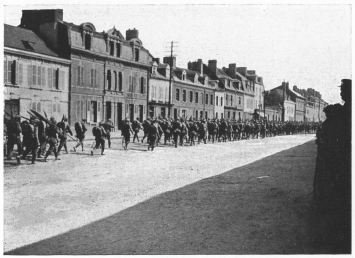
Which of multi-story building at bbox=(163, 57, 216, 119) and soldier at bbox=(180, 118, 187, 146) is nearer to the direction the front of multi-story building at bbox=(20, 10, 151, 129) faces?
the soldier

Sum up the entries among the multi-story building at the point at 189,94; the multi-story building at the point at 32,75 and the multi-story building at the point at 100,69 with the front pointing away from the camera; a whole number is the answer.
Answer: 0

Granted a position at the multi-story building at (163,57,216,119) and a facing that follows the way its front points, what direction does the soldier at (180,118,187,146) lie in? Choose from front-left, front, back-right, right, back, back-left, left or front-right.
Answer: front-right

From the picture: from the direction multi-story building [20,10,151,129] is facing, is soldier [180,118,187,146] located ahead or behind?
ahead

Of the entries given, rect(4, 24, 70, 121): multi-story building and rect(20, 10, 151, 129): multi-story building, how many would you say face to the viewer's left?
0

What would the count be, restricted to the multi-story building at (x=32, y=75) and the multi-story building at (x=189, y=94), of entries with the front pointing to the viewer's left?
0

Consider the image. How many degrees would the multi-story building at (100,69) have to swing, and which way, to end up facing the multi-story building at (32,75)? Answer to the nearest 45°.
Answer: approximately 90° to its right

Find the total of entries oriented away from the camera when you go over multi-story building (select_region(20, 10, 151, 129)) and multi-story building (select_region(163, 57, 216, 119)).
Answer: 0

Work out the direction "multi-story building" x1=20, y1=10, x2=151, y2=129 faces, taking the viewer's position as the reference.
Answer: facing the viewer and to the right of the viewer

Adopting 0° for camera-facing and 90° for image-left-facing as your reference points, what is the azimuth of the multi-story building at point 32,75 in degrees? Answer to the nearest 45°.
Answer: approximately 315°

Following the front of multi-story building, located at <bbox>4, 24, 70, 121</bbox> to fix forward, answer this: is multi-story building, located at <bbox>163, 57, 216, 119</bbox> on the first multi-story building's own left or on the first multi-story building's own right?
on the first multi-story building's own left

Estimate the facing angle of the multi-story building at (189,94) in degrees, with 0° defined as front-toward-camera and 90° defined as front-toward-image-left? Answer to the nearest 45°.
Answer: approximately 315°

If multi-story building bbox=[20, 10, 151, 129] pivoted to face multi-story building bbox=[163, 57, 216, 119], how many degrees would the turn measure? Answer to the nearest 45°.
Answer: approximately 90° to its left
